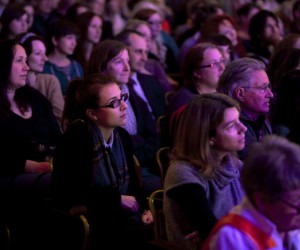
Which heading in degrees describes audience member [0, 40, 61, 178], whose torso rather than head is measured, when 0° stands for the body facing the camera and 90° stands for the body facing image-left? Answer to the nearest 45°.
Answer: approximately 315°

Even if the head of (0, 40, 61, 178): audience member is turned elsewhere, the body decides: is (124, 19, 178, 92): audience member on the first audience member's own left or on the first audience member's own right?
on the first audience member's own left

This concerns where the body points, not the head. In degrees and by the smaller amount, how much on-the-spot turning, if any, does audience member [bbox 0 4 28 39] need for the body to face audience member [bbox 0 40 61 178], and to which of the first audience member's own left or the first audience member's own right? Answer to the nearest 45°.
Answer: approximately 45° to the first audience member's own right

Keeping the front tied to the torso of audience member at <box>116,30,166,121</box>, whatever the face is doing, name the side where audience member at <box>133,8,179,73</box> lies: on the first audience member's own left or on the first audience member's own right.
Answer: on the first audience member's own left

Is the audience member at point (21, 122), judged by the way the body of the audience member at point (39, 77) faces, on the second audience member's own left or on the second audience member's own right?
on the second audience member's own right
